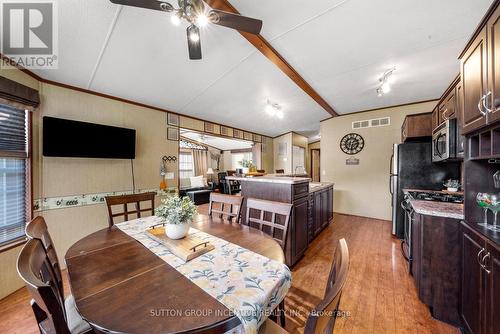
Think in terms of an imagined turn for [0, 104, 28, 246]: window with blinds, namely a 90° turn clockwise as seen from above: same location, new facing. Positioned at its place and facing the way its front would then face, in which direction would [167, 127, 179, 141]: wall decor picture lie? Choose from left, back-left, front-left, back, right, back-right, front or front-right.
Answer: back-left

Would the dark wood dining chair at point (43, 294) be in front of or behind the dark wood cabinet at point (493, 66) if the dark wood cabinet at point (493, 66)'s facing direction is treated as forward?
in front

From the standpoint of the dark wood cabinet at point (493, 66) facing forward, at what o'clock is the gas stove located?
The gas stove is roughly at 4 o'clock from the dark wood cabinet.

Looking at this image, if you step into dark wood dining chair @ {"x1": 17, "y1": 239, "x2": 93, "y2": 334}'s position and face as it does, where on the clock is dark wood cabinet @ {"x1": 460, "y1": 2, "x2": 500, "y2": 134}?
The dark wood cabinet is roughly at 1 o'clock from the dark wood dining chair.

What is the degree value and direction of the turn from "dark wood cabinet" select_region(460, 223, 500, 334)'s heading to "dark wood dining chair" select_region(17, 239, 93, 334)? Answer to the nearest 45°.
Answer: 0° — it already faces it

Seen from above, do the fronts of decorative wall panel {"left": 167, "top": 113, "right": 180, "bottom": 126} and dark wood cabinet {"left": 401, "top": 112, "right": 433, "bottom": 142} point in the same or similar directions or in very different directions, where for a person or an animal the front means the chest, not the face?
very different directions

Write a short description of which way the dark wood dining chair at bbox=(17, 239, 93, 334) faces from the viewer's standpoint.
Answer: facing to the right of the viewer

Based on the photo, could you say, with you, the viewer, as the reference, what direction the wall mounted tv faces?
facing the viewer and to the right of the viewer

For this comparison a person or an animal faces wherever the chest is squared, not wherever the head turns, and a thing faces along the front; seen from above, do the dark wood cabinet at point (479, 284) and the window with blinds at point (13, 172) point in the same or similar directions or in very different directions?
very different directions

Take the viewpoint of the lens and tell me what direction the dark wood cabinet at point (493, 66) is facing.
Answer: facing the viewer and to the left of the viewer

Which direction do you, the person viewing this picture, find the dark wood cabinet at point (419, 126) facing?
facing to the left of the viewer

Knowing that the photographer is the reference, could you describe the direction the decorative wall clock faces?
facing the viewer

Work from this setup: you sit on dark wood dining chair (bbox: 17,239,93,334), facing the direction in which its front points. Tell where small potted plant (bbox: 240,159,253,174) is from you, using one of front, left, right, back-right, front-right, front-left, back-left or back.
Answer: front-left

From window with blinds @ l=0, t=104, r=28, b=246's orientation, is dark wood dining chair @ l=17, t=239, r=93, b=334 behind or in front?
in front

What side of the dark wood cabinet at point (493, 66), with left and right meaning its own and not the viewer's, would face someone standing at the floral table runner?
front

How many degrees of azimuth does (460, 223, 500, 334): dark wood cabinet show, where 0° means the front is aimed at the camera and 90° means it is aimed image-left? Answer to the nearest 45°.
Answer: approximately 45°

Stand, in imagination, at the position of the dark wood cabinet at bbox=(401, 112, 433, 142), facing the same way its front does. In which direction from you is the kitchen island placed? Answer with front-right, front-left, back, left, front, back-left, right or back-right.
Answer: front-left

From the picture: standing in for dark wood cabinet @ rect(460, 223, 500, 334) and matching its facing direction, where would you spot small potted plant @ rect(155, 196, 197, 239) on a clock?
The small potted plant is roughly at 12 o'clock from the dark wood cabinet.
